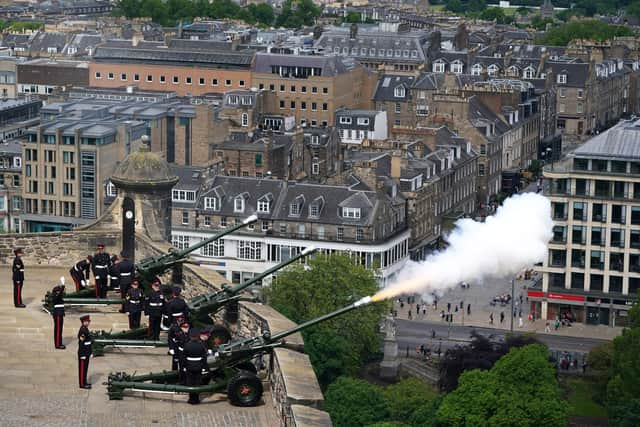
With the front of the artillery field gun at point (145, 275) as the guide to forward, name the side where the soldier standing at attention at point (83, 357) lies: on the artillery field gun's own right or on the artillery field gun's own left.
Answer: on the artillery field gun's own right

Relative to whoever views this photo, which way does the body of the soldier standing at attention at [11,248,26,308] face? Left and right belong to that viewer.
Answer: facing to the right of the viewer

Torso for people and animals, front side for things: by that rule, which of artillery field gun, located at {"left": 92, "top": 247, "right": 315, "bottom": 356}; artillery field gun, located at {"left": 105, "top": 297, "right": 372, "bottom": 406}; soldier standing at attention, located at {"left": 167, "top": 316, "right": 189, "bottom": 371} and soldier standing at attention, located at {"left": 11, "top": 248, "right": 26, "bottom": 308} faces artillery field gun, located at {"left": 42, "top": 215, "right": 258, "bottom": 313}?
soldier standing at attention, located at {"left": 11, "top": 248, "right": 26, "bottom": 308}

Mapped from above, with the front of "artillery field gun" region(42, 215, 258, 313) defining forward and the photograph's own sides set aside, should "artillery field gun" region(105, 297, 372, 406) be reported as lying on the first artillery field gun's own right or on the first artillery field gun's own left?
on the first artillery field gun's own right

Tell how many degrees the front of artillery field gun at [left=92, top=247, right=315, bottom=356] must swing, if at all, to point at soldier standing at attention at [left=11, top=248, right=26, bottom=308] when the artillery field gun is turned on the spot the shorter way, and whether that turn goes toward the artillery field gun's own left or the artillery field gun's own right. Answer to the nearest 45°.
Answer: approximately 135° to the artillery field gun's own left

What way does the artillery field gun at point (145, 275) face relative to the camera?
to the viewer's right

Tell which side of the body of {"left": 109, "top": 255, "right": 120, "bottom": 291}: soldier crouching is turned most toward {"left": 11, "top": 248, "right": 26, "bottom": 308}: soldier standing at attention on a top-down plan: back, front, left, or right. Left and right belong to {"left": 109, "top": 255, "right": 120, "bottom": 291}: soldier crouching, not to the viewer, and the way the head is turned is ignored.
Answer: back

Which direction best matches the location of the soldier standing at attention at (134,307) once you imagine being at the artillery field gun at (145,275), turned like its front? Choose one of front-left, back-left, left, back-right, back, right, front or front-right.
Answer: right

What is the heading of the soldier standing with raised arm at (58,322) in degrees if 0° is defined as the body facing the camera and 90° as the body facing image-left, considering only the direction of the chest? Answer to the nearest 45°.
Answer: approximately 270°

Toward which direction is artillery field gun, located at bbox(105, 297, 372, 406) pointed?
to the viewer's right

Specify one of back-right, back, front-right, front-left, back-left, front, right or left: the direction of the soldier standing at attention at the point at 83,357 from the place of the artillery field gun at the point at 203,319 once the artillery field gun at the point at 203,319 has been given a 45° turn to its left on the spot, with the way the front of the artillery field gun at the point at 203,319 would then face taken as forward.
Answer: back

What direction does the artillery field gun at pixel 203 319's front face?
to the viewer's right

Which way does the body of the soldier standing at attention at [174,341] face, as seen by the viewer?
to the viewer's right

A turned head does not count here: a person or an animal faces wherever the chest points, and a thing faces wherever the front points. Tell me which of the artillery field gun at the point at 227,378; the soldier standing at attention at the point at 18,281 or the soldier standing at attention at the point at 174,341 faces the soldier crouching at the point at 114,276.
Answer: the soldier standing at attention at the point at 18,281

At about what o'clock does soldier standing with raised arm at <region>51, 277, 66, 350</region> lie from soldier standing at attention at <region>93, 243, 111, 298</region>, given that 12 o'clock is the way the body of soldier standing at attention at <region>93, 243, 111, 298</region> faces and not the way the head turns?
soldier standing with raised arm at <region>51, 277, 66, 350</region> is roughly at 2 o'clock from soldier standing at attention at <region>93, 243, 111, 298</region>.

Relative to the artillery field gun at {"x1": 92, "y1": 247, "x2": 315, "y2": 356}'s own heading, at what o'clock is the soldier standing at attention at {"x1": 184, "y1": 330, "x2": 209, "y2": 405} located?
The soldier standing at attention is roughly at 3 o'clock from the artillery field gun.

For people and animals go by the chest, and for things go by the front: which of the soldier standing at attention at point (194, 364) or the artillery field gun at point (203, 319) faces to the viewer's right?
the artillery field gun
